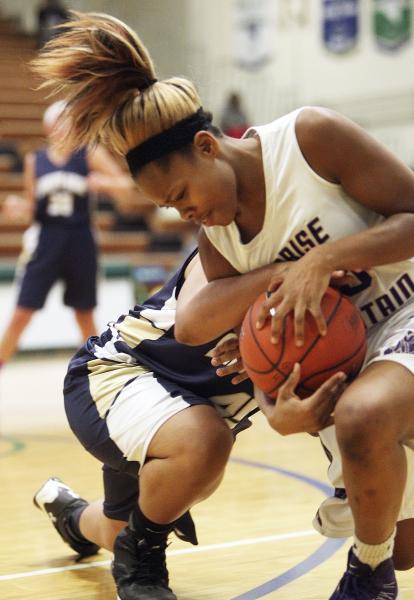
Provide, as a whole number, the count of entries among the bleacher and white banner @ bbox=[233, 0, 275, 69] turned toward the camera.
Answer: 2

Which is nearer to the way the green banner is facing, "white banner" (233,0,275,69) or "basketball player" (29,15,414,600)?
the basketball player

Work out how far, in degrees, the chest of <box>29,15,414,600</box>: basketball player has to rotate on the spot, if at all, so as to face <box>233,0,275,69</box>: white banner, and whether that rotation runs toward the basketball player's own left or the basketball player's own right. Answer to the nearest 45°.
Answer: approximately 135° to the basketball player's own right

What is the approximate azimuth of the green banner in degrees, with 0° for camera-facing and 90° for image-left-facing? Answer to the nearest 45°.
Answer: approximately 0°

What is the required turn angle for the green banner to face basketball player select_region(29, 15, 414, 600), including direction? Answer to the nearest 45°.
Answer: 0° — it already faces them

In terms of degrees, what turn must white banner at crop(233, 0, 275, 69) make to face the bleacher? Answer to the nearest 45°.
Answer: approximately 45° to its right
